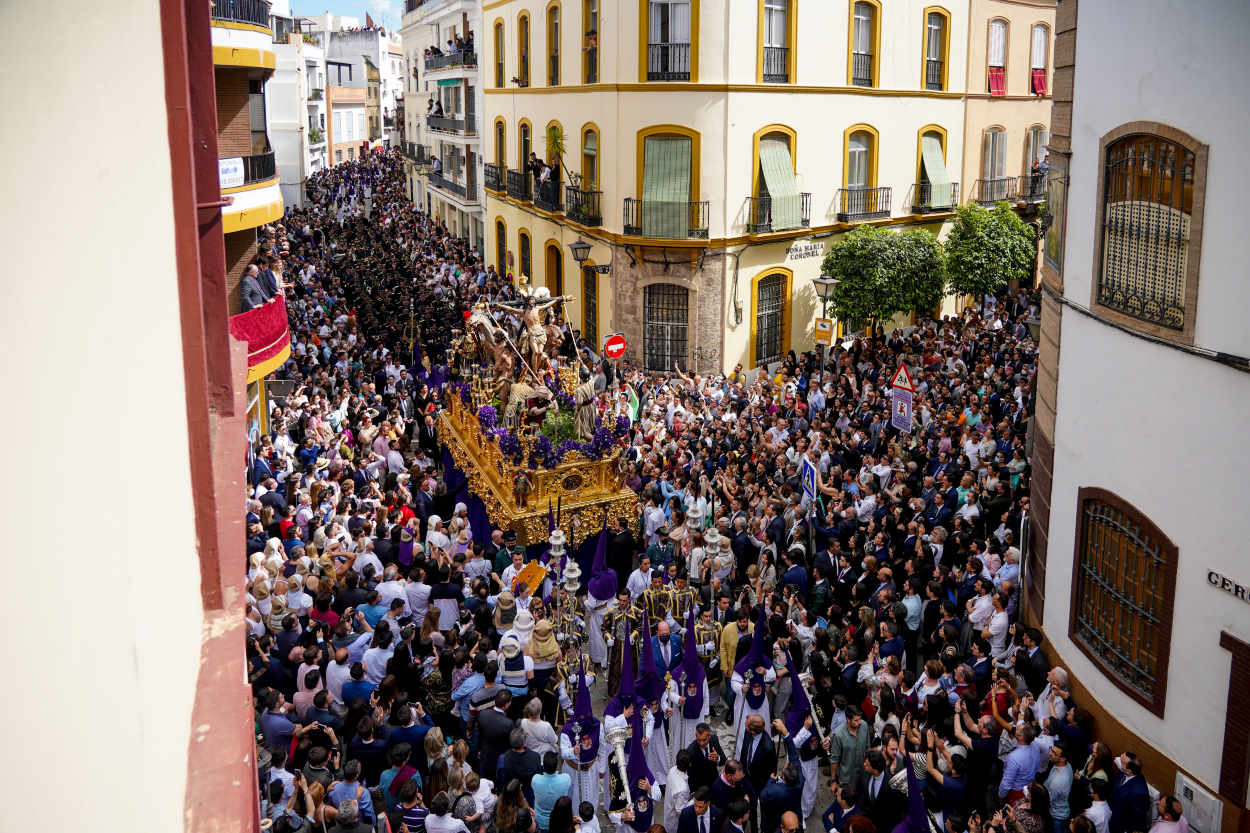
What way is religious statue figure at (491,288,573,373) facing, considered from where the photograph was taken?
facing the viewer

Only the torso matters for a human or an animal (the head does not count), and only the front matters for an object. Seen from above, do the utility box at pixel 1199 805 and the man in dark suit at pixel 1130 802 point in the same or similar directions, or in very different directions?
same or similar directions

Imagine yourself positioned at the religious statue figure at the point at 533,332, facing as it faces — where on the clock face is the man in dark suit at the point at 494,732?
The man in dark suit is roughly at 12 o'clock from the religious statue figure.

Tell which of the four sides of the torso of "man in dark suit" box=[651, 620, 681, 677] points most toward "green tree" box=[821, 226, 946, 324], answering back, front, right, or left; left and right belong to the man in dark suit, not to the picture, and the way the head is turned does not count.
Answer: back

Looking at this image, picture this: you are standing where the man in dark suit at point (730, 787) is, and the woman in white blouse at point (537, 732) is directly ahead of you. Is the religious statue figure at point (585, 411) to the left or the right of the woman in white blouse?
right

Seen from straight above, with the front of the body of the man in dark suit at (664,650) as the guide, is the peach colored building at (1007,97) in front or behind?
behind

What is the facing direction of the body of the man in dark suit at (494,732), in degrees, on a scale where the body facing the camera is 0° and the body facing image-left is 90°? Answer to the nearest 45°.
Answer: approximately 225°

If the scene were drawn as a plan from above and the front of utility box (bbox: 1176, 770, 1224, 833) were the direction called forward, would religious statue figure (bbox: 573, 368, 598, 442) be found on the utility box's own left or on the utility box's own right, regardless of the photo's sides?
on the utility box's own right

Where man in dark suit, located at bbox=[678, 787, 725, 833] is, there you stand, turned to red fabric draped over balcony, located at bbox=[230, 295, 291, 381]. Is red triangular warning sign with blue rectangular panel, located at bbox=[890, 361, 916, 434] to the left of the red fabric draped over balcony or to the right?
right

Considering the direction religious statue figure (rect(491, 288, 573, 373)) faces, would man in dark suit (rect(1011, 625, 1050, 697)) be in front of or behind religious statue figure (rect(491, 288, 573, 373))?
in front

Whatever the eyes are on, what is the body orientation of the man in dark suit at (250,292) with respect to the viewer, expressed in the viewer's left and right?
facing to the right of the viewer

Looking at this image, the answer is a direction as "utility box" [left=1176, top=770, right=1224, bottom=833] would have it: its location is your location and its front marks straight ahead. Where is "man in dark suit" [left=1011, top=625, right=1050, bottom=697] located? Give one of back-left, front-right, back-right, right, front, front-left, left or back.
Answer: right
